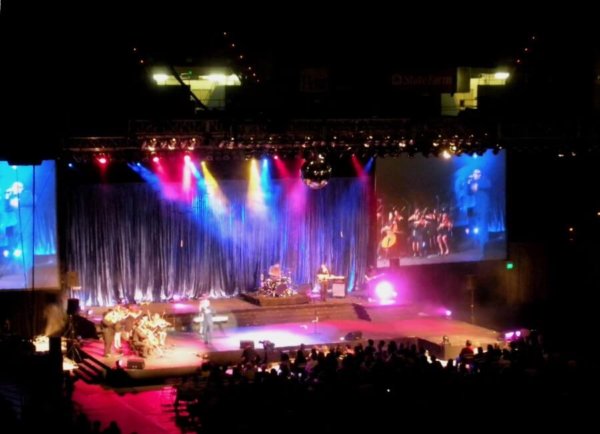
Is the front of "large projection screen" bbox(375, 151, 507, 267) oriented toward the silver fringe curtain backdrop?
no

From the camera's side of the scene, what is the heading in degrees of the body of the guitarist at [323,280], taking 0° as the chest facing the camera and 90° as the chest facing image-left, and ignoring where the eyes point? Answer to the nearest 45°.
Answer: approximately 0°

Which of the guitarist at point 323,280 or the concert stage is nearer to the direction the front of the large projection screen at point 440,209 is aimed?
the concert stage

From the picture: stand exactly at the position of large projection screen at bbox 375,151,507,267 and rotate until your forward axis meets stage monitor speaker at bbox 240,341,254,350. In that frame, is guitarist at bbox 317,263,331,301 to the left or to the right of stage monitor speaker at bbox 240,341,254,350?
right

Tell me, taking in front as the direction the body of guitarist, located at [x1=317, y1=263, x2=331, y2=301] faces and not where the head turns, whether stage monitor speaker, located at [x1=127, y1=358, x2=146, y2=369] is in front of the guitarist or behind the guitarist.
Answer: in front

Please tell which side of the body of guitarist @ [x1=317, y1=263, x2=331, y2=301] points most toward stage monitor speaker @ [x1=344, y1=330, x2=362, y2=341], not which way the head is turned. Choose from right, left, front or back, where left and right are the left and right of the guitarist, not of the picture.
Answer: front

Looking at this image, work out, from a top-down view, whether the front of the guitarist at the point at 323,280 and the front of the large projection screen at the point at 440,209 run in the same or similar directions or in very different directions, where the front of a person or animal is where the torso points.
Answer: same or similar directions

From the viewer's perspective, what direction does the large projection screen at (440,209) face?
toward the camera

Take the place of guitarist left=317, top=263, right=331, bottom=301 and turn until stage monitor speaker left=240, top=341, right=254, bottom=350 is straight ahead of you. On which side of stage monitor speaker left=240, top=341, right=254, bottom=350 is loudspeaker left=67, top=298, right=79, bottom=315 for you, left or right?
right

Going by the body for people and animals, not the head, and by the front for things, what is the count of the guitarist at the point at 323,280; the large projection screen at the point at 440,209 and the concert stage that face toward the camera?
3

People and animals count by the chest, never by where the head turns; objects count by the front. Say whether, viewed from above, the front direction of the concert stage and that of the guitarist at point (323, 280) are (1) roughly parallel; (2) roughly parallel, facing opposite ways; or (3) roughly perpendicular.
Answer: roughly parallel

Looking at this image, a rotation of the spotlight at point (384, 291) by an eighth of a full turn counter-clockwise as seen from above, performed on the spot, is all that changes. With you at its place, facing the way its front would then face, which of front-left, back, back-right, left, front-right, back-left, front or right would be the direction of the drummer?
right

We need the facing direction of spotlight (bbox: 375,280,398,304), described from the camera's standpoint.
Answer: facing the viewer and to the left of the viewer
